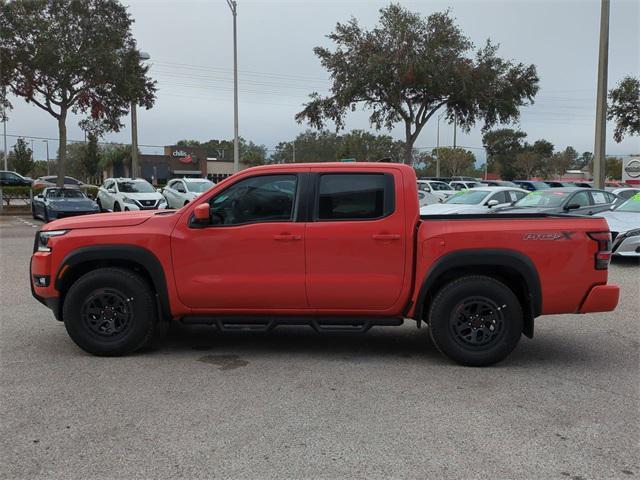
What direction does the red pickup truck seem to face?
to the viewer's left

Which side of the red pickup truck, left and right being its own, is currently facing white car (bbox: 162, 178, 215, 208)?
right

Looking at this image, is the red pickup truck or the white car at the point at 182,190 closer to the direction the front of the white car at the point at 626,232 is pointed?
the red pickup truck

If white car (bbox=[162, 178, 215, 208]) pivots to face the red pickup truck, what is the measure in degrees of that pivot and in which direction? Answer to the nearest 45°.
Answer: approximately 45° to its right

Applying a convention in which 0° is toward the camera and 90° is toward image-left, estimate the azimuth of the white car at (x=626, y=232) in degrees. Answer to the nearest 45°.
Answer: approximately 45°

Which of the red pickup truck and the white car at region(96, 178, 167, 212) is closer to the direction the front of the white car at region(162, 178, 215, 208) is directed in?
the red pickup truck

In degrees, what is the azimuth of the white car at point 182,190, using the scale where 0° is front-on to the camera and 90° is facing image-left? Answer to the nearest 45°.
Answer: approximately 315°
